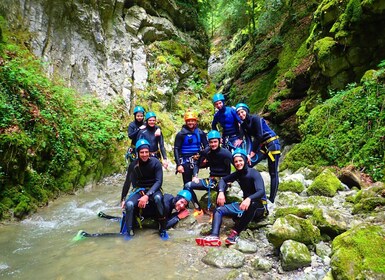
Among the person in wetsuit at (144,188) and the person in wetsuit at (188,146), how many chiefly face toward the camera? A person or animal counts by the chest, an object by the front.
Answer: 2

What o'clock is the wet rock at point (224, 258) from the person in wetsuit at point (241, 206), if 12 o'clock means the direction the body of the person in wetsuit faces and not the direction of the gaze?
The wet rock is roughly at 11 o'clock from the person in wetsuit.

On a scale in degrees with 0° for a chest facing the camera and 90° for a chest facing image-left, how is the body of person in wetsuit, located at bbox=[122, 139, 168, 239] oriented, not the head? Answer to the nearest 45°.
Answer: approximately 0°

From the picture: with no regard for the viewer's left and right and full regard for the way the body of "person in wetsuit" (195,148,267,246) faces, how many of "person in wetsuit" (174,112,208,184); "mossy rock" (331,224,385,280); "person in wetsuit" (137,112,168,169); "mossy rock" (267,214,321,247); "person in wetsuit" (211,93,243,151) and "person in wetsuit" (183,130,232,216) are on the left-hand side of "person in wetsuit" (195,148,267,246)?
2

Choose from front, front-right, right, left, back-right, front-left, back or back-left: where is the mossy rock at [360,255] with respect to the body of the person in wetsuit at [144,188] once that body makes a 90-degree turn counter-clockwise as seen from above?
front-right

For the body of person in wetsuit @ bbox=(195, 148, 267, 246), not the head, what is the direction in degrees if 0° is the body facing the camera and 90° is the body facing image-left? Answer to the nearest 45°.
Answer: approximately 45°

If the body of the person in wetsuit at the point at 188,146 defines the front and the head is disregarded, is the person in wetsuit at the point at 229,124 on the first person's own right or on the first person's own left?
on the first person's own left

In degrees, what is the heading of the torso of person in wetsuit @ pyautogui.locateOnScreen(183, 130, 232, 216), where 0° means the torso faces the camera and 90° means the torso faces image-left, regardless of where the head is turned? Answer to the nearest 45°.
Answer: approximately 45°

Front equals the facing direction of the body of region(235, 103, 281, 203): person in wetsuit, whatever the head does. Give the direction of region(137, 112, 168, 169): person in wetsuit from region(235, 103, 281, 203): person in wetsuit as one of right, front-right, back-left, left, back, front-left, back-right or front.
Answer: front-right
